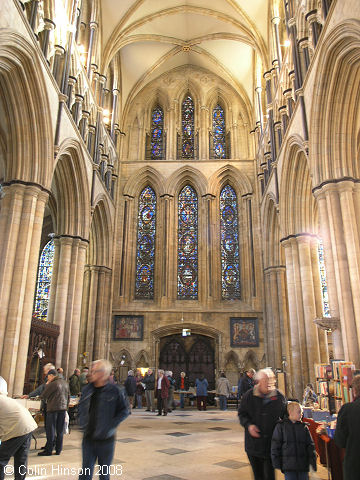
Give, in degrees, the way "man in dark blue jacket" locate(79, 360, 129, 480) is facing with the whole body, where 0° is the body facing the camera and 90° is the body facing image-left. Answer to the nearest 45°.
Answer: approximately 45°

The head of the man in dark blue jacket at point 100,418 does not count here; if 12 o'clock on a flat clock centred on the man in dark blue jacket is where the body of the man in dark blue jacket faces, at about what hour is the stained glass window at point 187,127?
The stained glass window is roughly at 5 o'clock from the man in dark blue jacket.

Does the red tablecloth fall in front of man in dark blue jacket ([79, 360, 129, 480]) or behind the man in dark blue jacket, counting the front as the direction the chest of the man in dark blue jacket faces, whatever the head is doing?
behind

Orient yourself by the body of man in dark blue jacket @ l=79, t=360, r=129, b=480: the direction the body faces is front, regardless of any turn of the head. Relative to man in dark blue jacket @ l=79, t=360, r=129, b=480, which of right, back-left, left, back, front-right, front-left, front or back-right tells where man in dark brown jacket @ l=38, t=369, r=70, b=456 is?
back-right

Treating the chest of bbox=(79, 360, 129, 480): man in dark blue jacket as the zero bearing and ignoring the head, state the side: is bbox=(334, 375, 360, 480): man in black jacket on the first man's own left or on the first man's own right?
on the first man's own left

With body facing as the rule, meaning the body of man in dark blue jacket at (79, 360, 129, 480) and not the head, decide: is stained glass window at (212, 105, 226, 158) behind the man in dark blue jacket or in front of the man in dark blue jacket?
behind

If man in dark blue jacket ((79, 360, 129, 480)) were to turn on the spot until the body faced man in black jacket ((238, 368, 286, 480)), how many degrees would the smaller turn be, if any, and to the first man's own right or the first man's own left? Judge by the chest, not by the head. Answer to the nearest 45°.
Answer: approximately 135° to the first man's own left

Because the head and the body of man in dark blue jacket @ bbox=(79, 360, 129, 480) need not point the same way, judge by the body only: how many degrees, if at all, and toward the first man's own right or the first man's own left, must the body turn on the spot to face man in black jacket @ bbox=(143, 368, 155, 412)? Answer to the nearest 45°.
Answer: approximately 135° to the first man's own right
